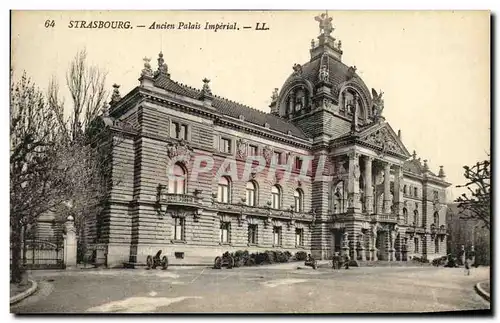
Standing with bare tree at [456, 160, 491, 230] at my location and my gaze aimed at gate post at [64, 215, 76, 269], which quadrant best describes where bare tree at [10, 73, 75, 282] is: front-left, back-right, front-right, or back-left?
front-left

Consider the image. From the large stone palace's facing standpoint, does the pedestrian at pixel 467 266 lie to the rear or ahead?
ahead

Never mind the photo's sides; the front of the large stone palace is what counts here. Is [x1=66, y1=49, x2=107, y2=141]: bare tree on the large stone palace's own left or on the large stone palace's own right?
on the large stone palace's own right

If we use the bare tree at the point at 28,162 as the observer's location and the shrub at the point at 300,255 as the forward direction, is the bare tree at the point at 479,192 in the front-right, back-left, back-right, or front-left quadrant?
front-right

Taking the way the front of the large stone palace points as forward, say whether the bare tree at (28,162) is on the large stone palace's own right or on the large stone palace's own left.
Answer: on the large stone palace's own right

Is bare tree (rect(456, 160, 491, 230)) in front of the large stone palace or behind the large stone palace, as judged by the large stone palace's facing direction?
in front

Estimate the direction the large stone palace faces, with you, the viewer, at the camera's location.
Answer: facing the viewer and to the right of the viewer

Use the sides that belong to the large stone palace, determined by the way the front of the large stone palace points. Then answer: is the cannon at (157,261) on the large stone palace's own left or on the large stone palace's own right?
on the large stone palace's own right

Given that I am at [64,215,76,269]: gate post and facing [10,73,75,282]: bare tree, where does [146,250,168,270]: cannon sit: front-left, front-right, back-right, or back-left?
back-left

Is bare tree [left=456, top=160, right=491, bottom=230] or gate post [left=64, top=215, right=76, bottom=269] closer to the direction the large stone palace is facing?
the bare tree
